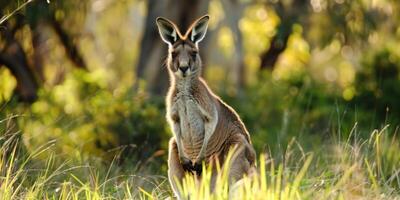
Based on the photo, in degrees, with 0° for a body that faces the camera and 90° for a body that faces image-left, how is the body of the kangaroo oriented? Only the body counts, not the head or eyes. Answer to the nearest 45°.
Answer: approximately 45°

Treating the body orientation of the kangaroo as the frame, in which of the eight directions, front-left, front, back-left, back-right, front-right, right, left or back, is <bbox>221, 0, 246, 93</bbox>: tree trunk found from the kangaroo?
back-right

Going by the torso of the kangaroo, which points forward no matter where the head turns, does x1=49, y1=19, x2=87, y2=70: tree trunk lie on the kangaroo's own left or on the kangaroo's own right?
on the kangaroo's own right

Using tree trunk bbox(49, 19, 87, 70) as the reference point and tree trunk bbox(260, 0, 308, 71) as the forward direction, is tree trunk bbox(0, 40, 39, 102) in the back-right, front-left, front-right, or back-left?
back-right

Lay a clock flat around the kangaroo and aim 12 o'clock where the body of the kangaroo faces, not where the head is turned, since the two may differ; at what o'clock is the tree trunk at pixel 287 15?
The tree trunk is roughly at 5 o'clock from the kangaroo.
